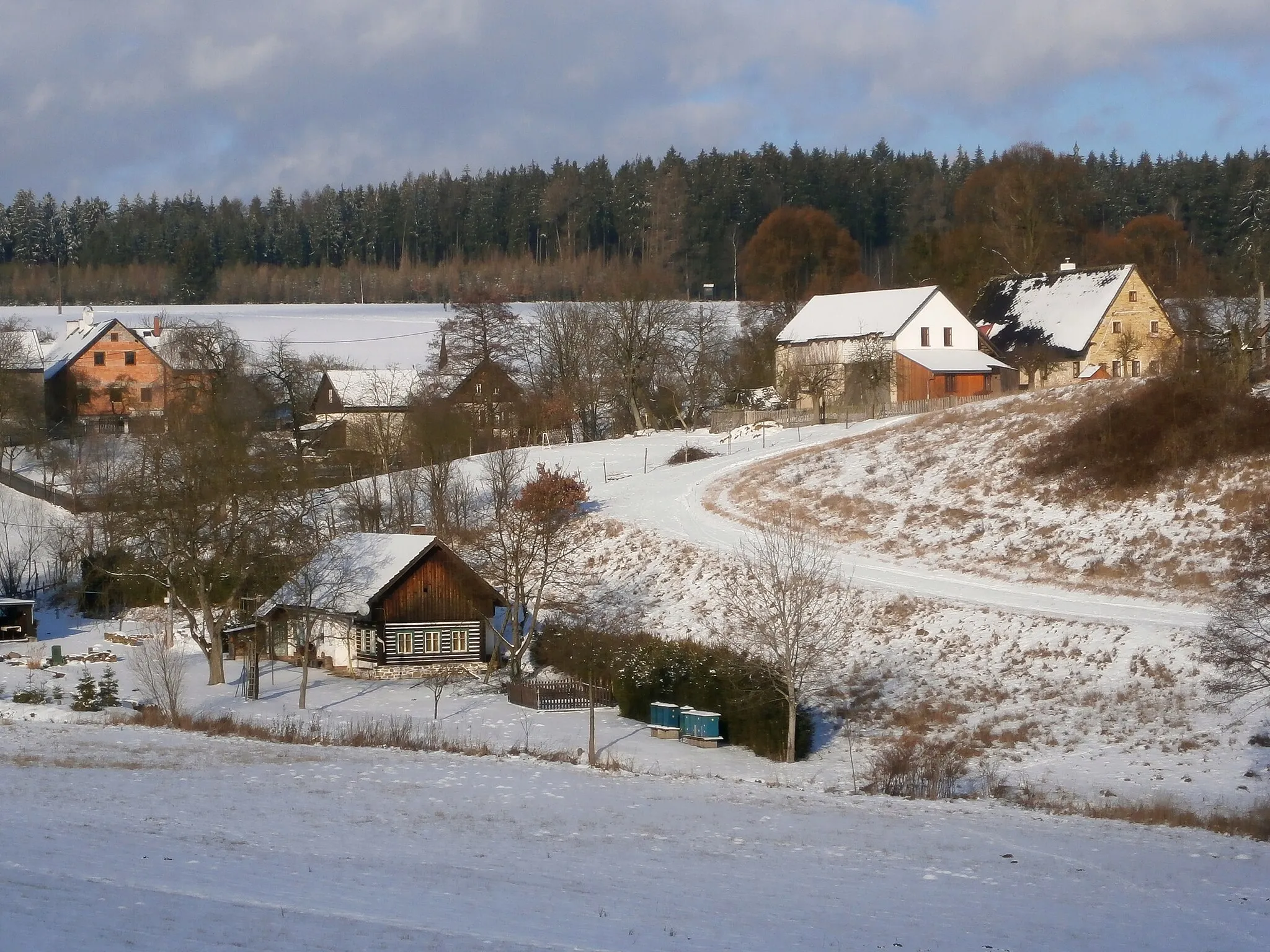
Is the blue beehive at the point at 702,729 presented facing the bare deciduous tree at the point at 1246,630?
no

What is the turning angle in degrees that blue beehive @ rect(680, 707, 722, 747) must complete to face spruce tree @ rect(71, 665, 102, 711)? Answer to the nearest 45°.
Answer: approximately 45° to its right

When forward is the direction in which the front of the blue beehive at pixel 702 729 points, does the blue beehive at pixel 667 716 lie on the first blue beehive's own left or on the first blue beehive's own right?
on the first blue beehive's own right

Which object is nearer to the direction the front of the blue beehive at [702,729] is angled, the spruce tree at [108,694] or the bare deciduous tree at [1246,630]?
the spruce tree

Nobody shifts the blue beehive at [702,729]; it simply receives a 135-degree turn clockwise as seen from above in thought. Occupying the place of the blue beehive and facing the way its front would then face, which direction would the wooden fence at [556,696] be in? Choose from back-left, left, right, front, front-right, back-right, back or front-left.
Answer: front-left

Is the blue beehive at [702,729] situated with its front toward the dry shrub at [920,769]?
no

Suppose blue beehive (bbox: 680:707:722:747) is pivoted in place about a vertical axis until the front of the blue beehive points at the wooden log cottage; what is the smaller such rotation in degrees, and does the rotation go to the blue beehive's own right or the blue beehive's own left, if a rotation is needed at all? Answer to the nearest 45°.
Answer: approximately 90° to the blue beehive's own right

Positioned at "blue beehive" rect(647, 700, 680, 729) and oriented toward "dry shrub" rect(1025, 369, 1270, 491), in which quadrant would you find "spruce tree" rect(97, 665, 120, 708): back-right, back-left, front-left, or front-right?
back-left

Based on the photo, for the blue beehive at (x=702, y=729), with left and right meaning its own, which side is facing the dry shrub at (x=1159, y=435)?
back

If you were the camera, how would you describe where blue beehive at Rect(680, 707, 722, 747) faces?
facing the viewer and to the left of the viewer

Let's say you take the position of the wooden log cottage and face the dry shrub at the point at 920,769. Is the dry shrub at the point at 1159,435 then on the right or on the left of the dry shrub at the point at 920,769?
left

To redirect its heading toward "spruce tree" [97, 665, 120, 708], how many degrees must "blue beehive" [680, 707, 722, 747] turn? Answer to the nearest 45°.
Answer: approximately 45° to its right

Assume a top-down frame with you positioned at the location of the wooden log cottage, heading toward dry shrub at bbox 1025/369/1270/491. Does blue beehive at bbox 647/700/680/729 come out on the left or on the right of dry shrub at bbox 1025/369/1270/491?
right
